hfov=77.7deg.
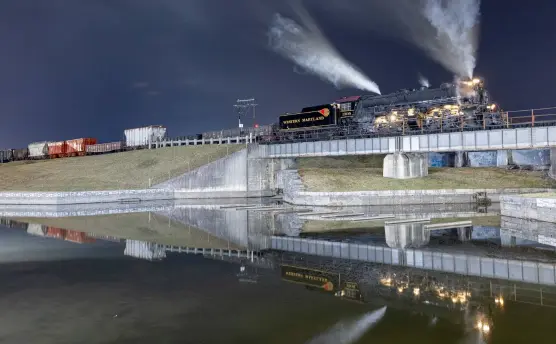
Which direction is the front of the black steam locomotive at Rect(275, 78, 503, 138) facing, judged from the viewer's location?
facing the viewer and to the right of the viewer

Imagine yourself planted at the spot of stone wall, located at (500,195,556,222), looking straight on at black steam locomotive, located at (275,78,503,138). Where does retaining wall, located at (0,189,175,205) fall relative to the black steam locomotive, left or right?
left

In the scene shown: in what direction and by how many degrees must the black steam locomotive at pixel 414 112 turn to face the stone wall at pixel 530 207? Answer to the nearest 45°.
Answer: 0° — it already faces it

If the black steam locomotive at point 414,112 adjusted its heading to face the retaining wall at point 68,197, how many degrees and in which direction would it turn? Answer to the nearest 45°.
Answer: approximately 135° to its right
